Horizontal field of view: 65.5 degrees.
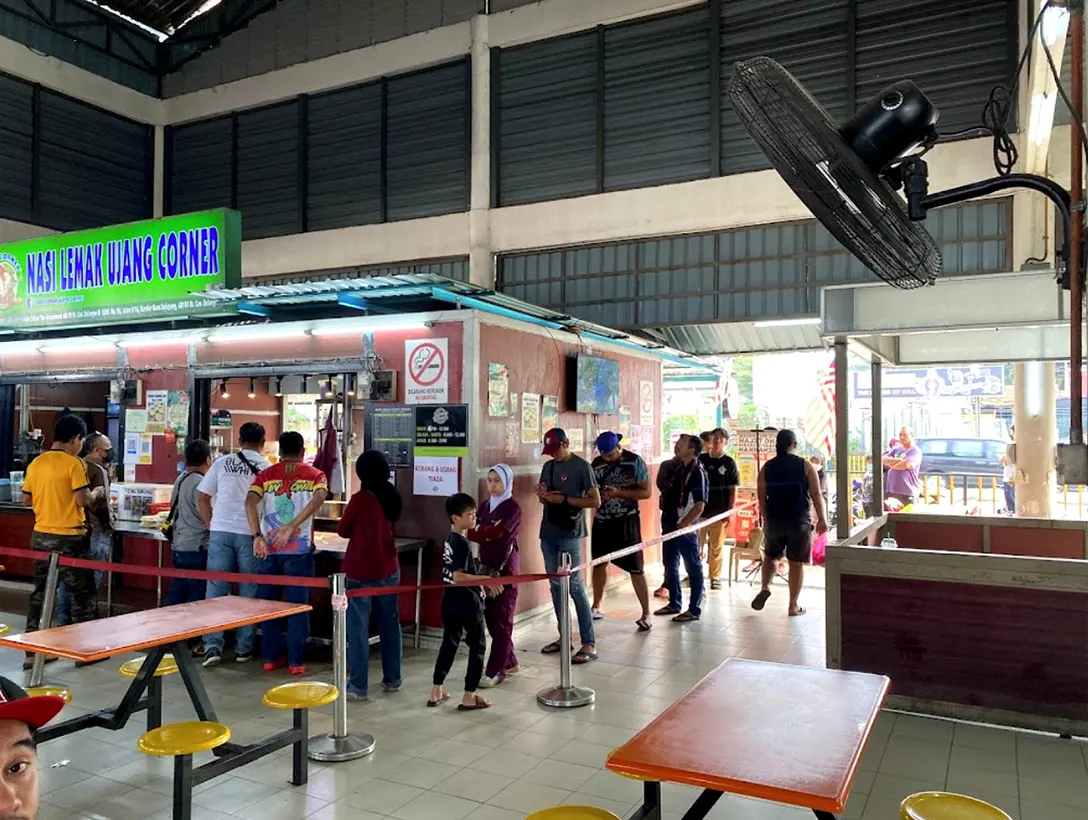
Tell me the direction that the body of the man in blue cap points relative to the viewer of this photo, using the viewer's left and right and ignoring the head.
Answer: facing the viewer and to the left of the viewer

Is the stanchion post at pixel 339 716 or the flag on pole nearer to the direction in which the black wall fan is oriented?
the stanchion post

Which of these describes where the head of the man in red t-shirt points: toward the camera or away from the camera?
away from the camera

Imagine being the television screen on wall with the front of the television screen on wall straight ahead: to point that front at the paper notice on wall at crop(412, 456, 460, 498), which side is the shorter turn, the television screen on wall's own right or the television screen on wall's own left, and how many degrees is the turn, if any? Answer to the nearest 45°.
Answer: approximately 90° to the television screen on wall's own right

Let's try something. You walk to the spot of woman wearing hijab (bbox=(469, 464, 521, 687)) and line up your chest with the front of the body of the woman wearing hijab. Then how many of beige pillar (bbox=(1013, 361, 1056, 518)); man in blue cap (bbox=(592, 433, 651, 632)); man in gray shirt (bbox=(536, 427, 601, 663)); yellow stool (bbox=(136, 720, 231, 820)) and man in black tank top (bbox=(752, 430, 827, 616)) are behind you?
4

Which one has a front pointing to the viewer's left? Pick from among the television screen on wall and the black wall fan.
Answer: the black wall fan

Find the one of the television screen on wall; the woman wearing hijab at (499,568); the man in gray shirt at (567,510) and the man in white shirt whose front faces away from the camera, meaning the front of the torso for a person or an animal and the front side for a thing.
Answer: the man in white shirt

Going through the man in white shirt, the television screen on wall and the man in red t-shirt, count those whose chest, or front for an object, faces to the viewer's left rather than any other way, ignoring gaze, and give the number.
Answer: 0

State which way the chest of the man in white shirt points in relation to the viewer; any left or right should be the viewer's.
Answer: facing away from the viewer

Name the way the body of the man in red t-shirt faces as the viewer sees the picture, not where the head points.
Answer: away from the camera

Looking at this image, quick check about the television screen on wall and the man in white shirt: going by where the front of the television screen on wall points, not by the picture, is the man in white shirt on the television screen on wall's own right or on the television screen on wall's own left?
on the television screen on wall's own right

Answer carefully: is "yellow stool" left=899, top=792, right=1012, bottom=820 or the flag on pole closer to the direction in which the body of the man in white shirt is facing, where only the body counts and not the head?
the flag on pole

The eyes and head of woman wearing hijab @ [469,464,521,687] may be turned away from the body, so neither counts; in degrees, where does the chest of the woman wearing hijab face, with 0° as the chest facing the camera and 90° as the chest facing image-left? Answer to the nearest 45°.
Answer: approximately 45°

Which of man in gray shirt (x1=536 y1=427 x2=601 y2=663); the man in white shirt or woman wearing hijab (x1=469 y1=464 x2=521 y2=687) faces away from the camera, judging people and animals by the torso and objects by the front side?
the man in white shirt

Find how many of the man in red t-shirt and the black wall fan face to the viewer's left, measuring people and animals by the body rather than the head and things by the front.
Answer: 1

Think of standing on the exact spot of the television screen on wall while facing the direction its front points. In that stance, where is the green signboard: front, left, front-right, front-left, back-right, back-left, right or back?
back-right

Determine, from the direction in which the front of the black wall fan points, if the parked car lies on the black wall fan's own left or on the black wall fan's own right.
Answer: on the black wall fan's own right
